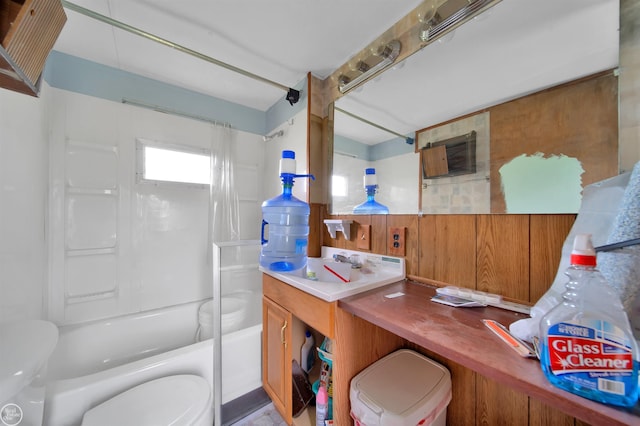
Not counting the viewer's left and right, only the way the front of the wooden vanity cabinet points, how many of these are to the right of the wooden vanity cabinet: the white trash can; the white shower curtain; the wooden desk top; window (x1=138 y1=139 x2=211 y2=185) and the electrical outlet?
2

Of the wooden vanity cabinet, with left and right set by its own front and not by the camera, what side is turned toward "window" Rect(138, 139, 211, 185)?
right

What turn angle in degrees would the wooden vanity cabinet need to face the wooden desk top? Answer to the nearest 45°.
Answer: approximately 90° to its left

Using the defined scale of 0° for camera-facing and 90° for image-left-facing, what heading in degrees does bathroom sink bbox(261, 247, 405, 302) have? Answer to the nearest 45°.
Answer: approximately 45°

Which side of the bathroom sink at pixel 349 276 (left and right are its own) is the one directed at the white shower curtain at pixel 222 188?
right

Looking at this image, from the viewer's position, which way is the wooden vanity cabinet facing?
facing the viewer and to the left of the viewer
